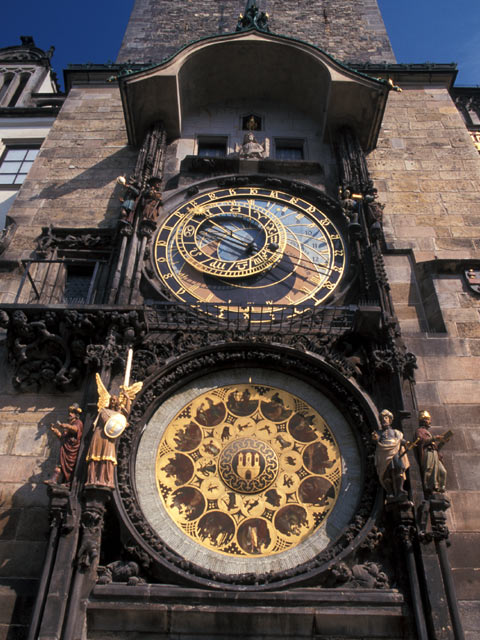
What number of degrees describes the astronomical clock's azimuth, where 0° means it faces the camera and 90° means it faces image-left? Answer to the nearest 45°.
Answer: approximately 0°

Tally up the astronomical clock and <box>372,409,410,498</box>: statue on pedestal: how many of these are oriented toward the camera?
2

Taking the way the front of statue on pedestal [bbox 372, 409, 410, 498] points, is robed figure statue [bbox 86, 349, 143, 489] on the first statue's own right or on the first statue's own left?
on the first statue's own right

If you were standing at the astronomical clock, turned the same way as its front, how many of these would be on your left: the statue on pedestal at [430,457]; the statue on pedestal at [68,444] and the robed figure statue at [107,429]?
1

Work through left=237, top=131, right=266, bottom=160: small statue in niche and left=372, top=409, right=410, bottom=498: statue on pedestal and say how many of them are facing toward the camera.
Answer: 2

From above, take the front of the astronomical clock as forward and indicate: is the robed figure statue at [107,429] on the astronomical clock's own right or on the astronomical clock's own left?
on the astronomical clock's own right
